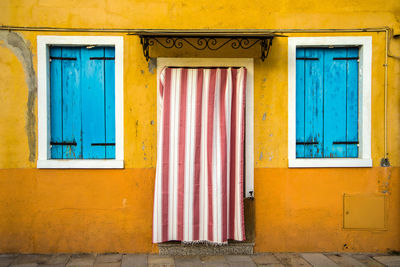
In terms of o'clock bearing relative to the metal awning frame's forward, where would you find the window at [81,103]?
The window is roughly at 3 o'clock from the metal awning frame.

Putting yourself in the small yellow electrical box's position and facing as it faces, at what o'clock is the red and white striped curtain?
The red and white striped curtain is roughly at 2 o'clock from the small yellow electrical box.

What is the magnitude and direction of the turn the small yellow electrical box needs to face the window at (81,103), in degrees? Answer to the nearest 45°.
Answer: approximately 45° to its right

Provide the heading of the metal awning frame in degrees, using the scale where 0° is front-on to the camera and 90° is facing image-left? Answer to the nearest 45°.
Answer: approximately 0°

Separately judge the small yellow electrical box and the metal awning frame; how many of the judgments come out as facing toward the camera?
2
